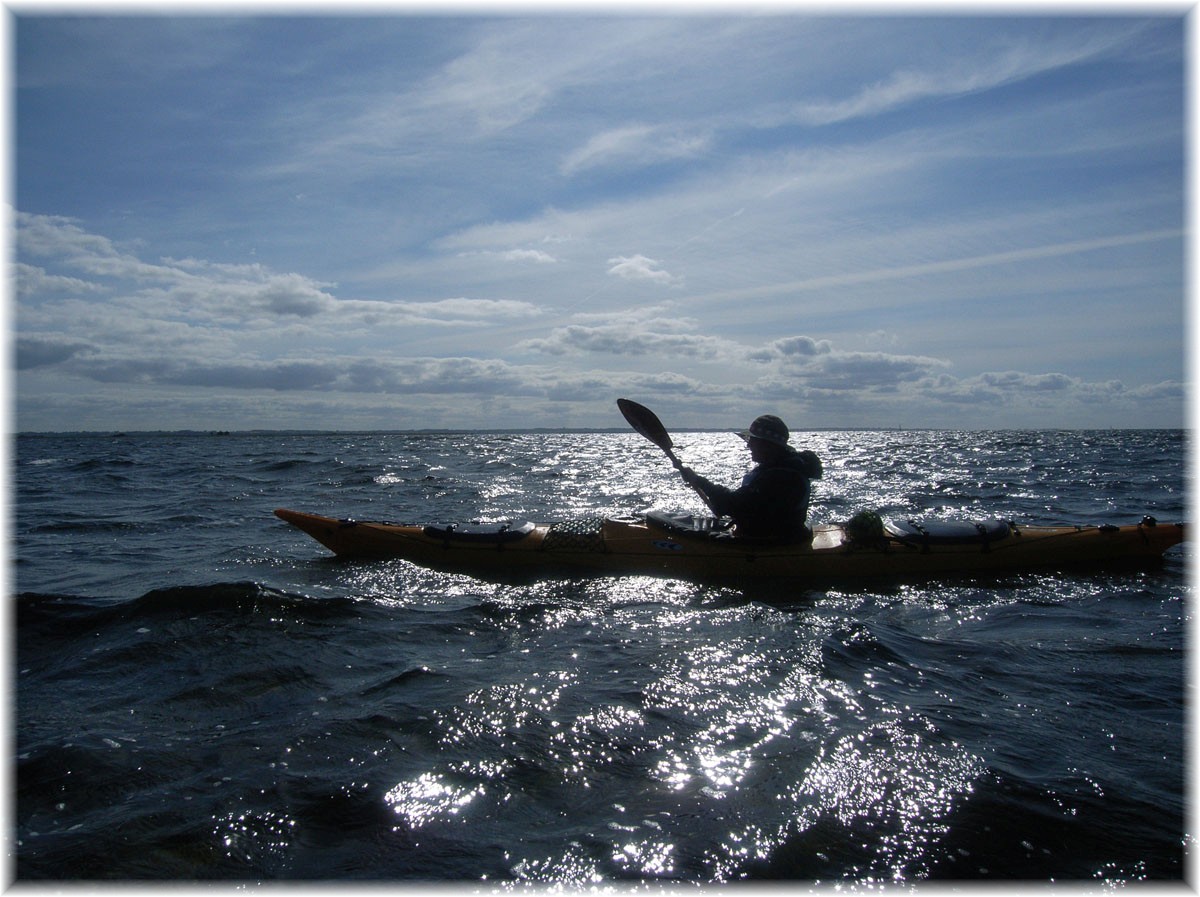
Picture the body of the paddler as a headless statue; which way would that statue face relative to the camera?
to the viewer's left
